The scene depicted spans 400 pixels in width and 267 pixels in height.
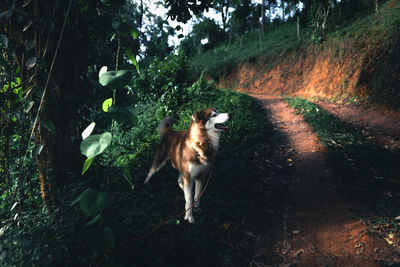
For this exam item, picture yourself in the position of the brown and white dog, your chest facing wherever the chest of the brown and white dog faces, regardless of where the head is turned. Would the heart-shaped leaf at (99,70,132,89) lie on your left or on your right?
on your right

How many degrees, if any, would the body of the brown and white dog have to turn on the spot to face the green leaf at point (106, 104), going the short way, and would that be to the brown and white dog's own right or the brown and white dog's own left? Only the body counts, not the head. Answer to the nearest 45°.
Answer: approximately 45° to the brown and white dog's own right

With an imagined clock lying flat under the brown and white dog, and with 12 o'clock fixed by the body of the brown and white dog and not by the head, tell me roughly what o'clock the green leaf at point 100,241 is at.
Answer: The green leaf is roughly at 2 o'clock from the brown and white dog.

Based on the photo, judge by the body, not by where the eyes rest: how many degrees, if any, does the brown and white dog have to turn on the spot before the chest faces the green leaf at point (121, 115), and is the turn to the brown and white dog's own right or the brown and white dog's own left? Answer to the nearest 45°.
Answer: approximately 45° to the brown and white dog's own right

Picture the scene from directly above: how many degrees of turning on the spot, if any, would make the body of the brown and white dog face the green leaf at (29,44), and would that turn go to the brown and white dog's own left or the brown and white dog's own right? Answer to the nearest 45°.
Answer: approximately 90° to the brown and white dog's own right

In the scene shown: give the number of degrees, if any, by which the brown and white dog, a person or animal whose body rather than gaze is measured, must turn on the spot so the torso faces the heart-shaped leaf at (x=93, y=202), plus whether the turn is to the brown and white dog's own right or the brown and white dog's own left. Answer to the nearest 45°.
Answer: approximately 45° to the brown and white dog's own right

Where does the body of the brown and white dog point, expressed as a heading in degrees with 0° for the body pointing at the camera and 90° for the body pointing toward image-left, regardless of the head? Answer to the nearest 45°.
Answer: approximately 315°
